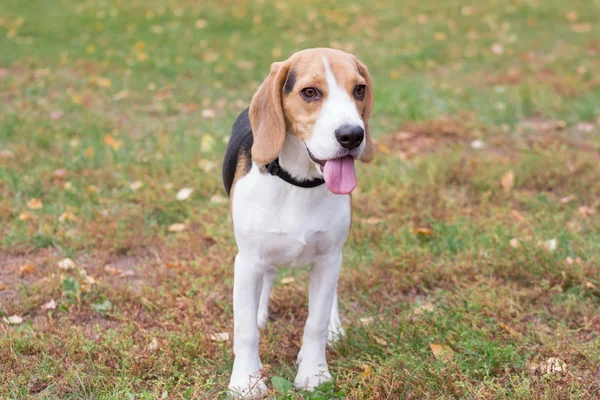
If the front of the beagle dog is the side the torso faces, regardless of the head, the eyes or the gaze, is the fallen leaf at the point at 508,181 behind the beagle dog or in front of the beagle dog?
behind

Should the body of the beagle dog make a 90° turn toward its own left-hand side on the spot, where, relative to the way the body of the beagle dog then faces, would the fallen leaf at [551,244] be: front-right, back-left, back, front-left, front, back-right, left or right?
front-left

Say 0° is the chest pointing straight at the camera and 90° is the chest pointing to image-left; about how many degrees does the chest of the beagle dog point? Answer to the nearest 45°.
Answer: approximately 0°

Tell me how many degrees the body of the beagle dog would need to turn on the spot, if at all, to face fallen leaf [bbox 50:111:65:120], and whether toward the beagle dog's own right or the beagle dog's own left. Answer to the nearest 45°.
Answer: approximately 135° to the beagle dog's own right

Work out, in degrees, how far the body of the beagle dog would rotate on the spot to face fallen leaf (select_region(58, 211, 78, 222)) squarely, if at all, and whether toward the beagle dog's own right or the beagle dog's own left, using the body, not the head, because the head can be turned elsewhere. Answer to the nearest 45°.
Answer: approximately 135° to the beagle dog's own right

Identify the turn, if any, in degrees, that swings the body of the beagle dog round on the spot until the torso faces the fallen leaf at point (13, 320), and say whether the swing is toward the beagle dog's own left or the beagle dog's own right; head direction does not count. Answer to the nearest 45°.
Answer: approximately 90° to the beagle dog's own right

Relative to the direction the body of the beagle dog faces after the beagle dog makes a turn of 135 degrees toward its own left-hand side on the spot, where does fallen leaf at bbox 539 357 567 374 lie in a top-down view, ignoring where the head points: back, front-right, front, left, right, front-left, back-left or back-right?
front-right

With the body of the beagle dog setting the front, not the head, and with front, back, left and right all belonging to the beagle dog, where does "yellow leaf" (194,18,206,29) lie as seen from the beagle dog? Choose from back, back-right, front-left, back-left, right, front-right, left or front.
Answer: back

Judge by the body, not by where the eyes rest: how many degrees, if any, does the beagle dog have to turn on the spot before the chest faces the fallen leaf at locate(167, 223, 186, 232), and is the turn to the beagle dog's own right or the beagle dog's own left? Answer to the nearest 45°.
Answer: approximately 135° to the beagle dog's own right

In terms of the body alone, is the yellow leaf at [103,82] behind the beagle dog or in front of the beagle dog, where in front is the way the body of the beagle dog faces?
behind

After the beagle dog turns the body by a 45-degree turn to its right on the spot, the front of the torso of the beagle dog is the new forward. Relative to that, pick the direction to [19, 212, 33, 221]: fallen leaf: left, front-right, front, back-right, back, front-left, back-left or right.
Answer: right
